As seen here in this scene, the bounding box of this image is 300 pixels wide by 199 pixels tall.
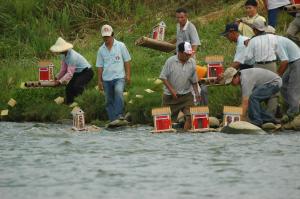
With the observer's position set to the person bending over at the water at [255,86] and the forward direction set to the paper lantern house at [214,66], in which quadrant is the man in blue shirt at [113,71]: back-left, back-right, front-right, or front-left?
front-left

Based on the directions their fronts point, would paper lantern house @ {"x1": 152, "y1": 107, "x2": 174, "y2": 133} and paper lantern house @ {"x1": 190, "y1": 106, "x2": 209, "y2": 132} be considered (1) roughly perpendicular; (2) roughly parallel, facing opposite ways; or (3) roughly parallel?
roughly parallel

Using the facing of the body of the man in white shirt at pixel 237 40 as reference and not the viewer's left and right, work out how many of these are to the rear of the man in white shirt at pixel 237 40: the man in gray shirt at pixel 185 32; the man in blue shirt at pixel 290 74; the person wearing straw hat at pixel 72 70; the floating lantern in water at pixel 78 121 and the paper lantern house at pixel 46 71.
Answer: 1

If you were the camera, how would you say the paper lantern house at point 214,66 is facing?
facing the viewer

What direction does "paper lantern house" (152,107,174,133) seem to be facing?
toward the camera

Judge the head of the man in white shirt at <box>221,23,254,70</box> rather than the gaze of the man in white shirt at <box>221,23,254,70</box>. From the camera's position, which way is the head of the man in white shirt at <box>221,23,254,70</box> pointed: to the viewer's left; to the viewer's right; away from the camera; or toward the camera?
to the viewer's left

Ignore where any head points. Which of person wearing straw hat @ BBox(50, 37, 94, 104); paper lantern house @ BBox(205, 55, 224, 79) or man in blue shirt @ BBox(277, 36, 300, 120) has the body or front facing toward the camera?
the paper lantern house

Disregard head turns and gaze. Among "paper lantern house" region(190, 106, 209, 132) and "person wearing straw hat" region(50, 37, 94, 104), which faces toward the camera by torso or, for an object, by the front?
the paper lantern house

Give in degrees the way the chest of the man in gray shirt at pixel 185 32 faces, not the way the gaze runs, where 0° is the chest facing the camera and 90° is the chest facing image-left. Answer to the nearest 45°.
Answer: approximately 45°

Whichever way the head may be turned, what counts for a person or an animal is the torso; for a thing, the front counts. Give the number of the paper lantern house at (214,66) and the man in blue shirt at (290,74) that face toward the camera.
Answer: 1

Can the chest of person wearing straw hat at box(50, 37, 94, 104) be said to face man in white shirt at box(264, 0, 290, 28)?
no

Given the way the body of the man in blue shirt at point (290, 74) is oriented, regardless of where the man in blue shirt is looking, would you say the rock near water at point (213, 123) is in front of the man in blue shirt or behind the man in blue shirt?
in front

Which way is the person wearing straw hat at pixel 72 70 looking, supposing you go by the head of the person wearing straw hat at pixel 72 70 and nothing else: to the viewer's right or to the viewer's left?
to the viewer's left
